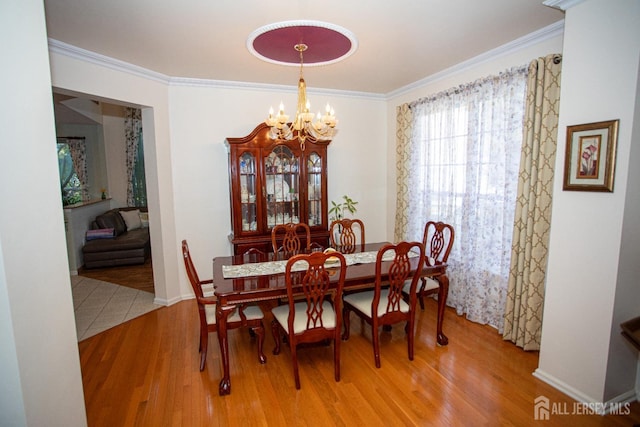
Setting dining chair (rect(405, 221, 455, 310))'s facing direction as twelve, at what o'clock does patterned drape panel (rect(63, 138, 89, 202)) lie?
The patterned drape panel is roughly at 2 o'clock from the dining chair.

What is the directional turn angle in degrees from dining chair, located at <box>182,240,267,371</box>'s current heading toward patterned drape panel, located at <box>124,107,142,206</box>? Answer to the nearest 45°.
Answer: approximately 90° to its left

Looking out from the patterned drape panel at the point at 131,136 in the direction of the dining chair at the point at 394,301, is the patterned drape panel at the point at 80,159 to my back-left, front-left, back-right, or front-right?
back-right

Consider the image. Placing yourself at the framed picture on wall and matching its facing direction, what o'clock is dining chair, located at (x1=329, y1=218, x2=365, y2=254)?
The dining chair is roughly at 2 o'clock from the framed picture on wall.

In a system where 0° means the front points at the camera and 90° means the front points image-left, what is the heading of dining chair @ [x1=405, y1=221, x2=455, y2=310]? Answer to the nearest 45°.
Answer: approximately 45°

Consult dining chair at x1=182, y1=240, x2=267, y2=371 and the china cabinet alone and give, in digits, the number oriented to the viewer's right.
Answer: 1

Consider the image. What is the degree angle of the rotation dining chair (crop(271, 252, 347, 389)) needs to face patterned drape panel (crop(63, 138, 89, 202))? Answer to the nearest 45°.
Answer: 0° — it already faces it

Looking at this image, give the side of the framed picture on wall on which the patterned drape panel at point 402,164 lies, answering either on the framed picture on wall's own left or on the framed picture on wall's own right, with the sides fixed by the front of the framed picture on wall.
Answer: on the framed picture on wall's own right

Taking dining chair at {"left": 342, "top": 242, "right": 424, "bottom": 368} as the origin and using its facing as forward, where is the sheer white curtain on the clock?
The sheer white curtain is roughly at 3 o'clock from the dining chair.

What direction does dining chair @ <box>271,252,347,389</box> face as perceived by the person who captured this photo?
facing away from the viewer and to the left of the viewer

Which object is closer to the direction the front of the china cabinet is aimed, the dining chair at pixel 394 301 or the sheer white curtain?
the dining chair
